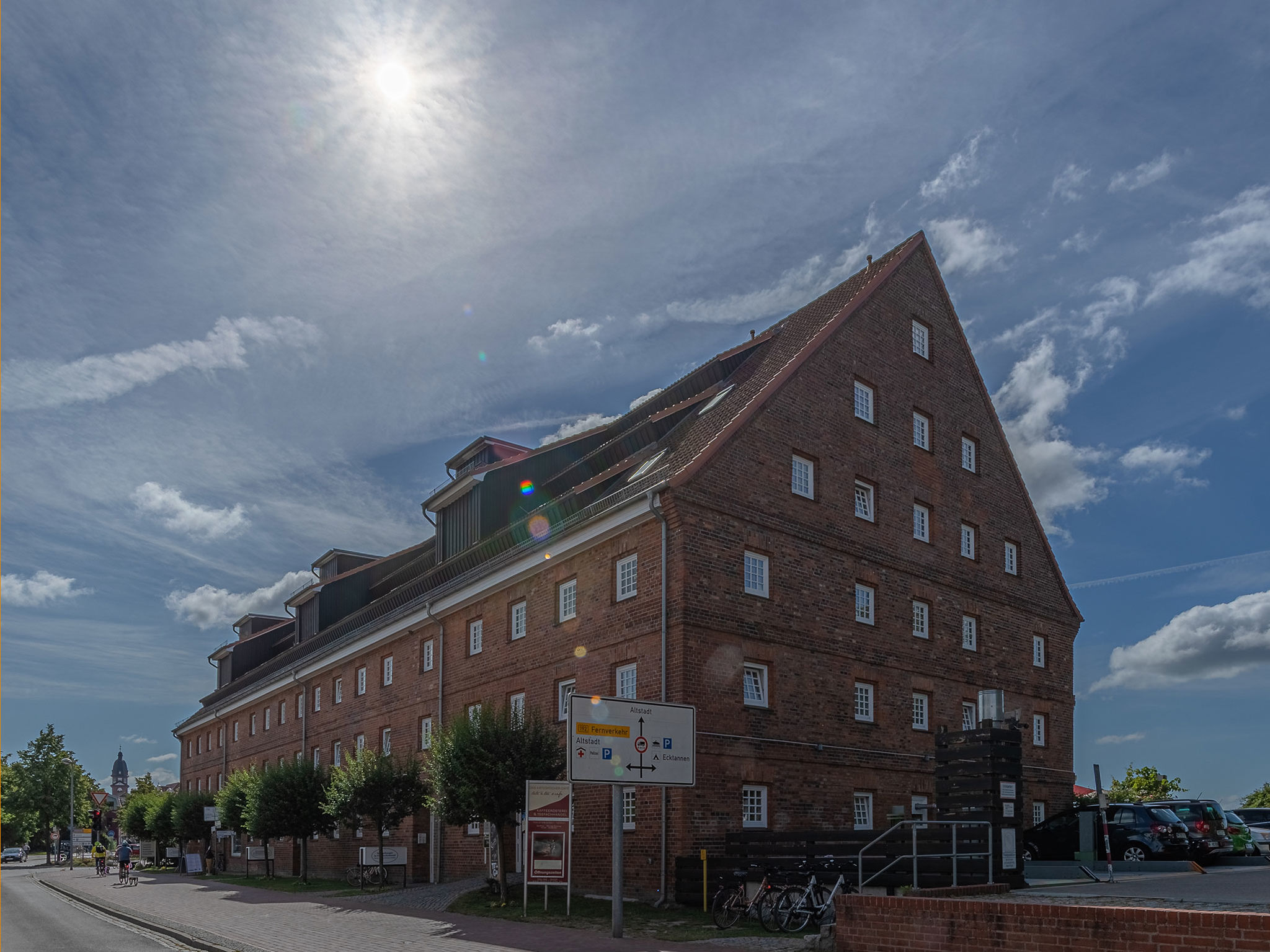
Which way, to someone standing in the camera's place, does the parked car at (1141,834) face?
facing away from the viewer and to the left of the viewer

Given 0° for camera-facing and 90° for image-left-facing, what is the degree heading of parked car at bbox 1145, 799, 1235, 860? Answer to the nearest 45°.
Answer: approximately 135°

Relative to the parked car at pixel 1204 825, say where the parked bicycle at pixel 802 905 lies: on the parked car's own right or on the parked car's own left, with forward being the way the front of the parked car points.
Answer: on the parked car's own left

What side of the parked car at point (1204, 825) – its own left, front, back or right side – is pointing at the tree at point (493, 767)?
left

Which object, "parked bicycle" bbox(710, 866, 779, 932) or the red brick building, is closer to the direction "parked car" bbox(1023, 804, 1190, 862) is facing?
the red brick building

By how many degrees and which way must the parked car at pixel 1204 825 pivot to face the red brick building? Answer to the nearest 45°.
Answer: approximately 45° to its left
